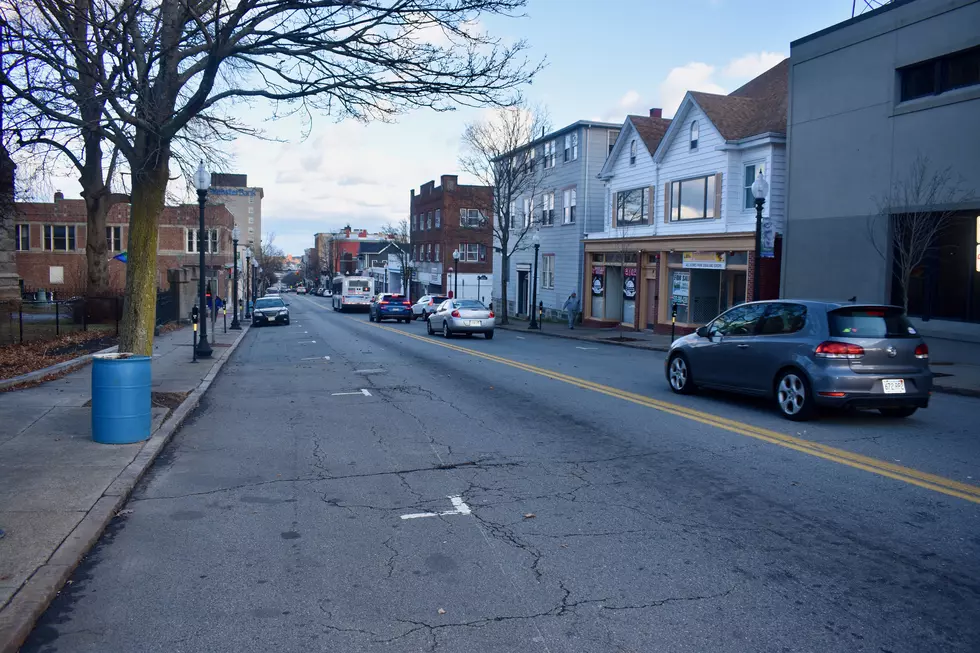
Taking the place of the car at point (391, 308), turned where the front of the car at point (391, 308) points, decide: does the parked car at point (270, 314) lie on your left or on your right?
on your left

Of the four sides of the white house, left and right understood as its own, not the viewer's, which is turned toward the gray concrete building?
left

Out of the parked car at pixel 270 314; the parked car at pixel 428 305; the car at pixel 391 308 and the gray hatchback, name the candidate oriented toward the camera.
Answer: the parked car at pixel 270 314

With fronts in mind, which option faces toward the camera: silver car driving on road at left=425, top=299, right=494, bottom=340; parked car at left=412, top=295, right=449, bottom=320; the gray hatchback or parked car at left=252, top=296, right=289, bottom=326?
parked car at left=252, top=296, right=289, bottom=326

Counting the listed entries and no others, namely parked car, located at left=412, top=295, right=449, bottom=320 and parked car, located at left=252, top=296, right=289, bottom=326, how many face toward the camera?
1

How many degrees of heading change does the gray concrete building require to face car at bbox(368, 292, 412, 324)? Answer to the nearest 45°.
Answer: approximately 90° to its right

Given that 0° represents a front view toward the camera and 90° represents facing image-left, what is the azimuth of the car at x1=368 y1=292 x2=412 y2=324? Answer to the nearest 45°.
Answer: approximately 180°

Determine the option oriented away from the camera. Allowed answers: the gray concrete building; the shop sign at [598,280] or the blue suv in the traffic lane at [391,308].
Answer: the blue suv in the traffic lane

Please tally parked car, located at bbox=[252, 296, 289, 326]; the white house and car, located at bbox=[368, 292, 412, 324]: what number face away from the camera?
1

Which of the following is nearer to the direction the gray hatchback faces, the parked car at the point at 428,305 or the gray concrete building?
the parked car

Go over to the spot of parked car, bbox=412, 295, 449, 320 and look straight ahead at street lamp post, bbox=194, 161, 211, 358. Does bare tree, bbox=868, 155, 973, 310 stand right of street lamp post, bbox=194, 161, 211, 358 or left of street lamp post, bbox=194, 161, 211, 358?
left

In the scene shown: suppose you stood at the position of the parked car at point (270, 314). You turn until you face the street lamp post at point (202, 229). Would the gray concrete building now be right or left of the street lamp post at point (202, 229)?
left

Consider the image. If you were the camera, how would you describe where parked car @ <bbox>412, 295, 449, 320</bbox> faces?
facing away from the viewer and to the left of the viewer
